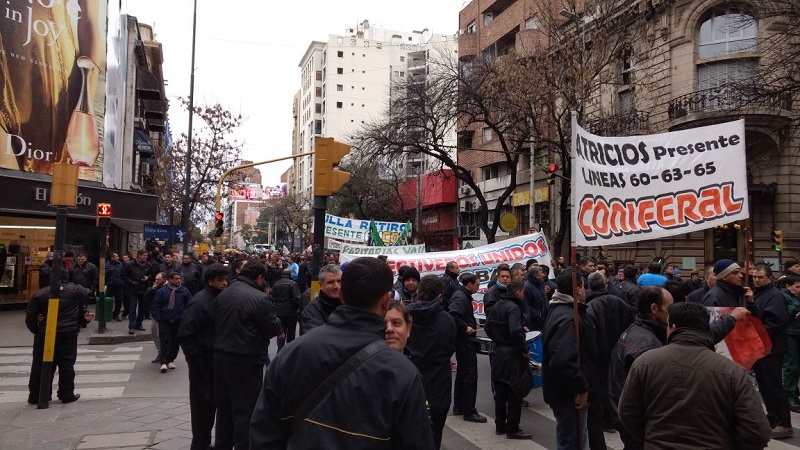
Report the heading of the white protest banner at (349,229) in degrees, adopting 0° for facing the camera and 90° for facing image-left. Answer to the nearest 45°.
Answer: approximately 0°

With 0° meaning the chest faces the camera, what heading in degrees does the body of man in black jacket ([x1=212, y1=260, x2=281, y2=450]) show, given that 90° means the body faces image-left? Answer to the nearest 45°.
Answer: approximately 225°

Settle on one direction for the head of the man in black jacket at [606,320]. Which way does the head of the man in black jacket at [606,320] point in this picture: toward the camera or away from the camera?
away from the camera

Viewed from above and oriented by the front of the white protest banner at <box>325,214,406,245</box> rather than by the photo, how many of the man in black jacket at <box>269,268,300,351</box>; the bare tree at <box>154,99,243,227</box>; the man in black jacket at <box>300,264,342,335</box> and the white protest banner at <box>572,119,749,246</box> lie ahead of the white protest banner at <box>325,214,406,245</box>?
3

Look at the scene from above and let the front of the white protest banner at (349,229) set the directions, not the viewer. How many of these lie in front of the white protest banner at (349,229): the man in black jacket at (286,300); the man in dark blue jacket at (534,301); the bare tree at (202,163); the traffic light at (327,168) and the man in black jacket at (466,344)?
4
